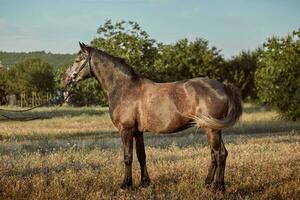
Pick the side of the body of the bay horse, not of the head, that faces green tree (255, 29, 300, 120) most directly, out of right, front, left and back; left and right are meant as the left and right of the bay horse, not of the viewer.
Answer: right

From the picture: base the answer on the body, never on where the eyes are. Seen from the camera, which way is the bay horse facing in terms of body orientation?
to the viewer's left
